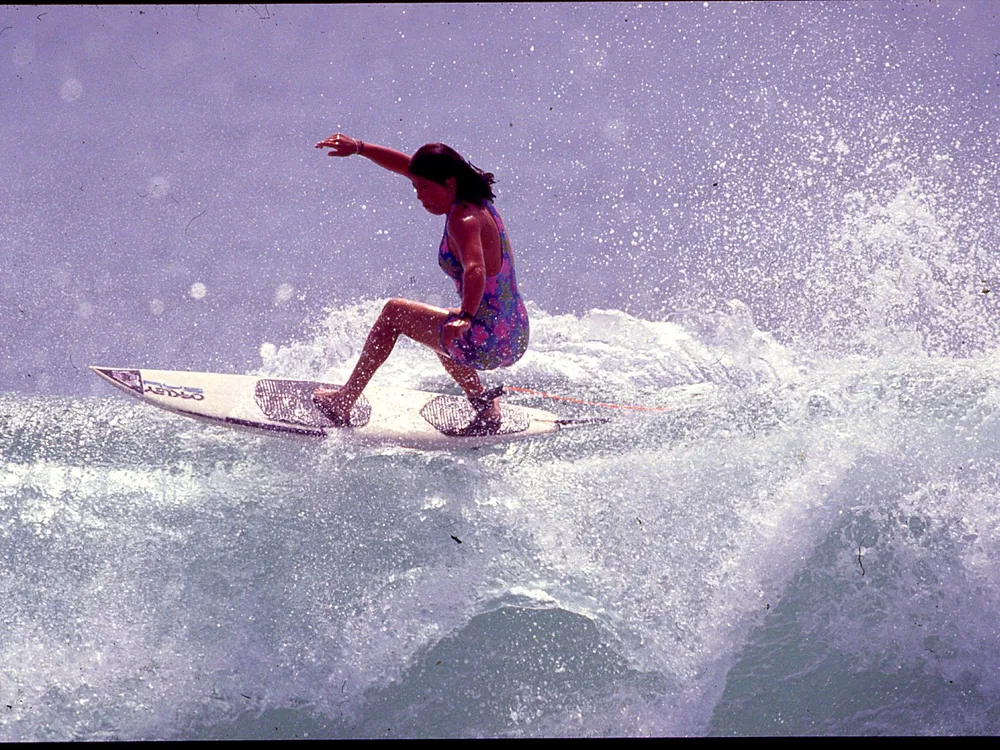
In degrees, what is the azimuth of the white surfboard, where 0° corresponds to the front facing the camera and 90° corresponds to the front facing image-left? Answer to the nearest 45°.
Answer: approximately 90°

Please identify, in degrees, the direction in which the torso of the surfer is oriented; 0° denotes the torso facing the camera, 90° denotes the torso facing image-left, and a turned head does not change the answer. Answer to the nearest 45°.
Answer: approximately 90°
